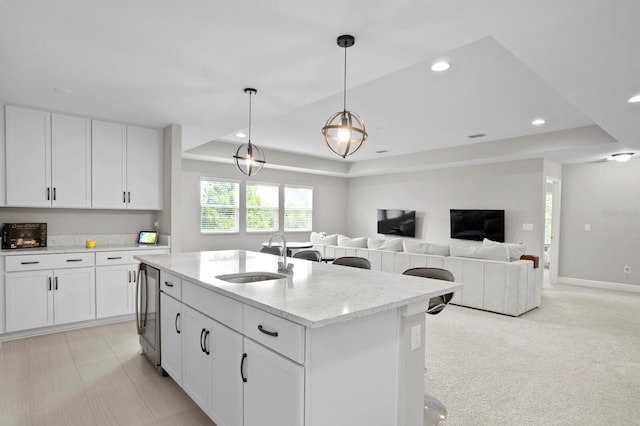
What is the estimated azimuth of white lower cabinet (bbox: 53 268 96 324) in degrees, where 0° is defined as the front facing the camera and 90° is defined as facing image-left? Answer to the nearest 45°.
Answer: approximately 0°

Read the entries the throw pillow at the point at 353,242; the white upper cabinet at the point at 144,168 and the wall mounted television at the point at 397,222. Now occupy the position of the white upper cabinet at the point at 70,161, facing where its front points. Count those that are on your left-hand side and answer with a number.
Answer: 3

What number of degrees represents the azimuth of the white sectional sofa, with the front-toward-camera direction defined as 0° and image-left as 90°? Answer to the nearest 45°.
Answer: approximately 225°

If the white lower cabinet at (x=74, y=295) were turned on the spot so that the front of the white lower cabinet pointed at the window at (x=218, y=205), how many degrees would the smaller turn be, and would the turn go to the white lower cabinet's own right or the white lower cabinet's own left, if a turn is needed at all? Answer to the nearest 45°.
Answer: approximately 135° to the white lower cabinet's own left

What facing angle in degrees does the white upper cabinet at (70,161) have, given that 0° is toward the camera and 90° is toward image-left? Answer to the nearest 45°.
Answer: approximately 0°

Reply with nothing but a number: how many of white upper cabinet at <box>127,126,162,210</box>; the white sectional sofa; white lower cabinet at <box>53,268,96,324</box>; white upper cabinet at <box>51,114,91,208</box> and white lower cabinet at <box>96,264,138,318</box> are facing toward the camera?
4

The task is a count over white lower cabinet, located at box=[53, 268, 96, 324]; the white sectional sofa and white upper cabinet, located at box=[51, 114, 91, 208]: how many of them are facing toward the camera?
2

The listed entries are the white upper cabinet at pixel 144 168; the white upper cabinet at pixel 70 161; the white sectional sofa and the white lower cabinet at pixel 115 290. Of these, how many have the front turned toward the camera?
3
